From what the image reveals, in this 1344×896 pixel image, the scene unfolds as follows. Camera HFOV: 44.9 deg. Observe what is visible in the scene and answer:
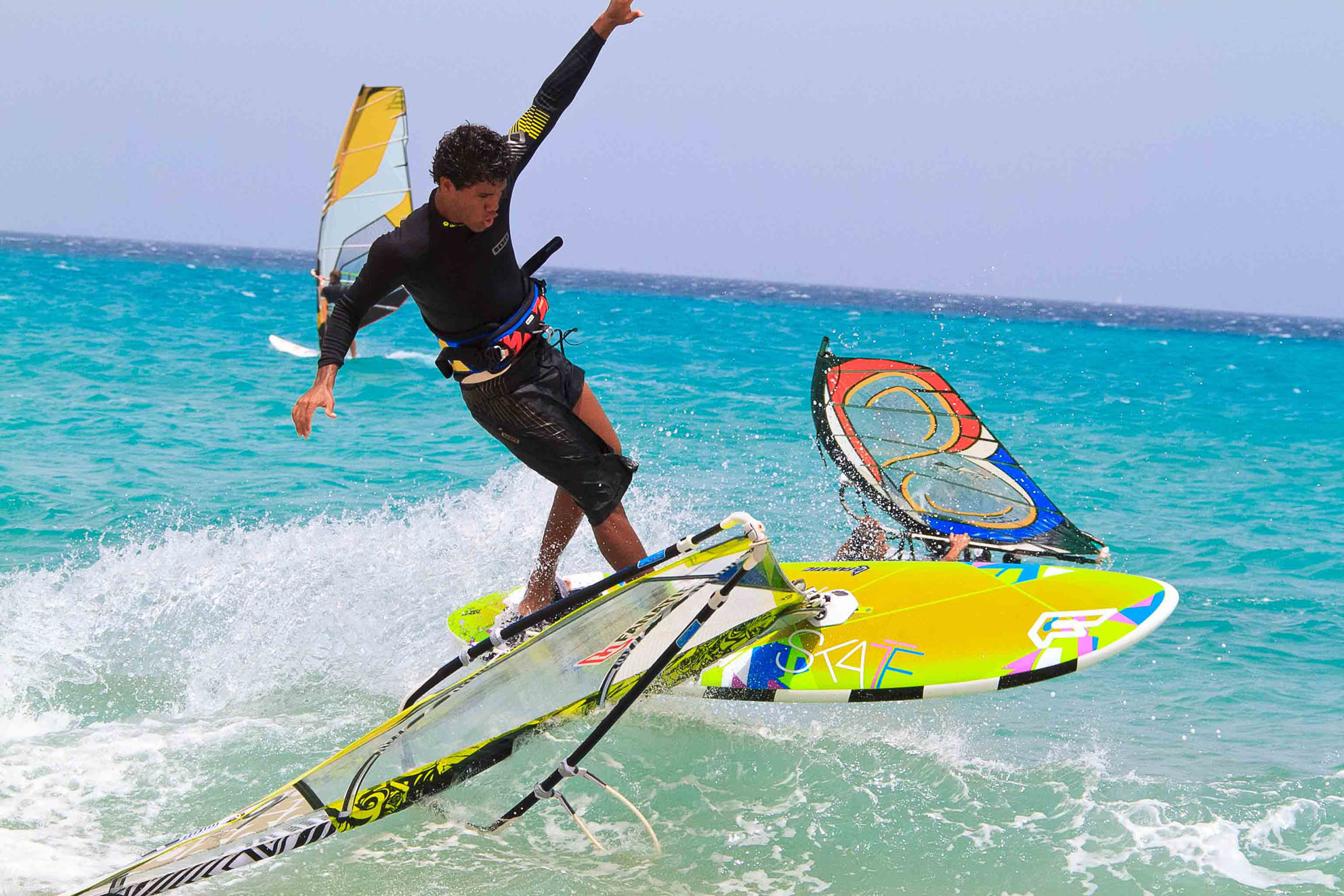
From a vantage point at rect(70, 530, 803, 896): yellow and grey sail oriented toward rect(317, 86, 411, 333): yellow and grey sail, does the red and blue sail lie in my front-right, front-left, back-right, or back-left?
front-right

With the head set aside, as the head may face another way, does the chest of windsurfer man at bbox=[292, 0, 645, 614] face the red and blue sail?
no
